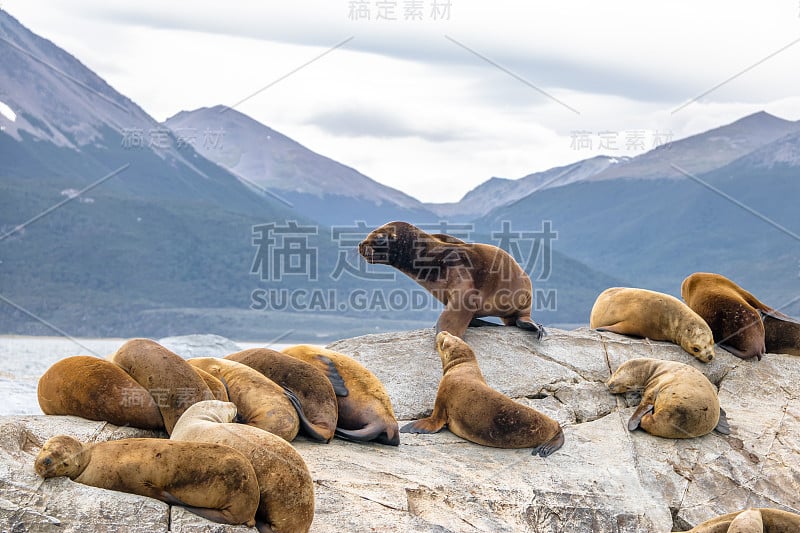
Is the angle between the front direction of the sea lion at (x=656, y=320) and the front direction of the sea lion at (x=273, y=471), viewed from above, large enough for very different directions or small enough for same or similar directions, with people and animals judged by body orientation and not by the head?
very different directions

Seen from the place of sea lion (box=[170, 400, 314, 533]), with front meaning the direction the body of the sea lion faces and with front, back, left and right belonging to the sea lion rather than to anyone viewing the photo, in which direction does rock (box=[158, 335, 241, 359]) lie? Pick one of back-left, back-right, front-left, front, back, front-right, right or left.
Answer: front-right

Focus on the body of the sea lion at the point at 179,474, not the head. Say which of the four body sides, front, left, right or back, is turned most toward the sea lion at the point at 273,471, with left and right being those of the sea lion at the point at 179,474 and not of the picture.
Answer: back

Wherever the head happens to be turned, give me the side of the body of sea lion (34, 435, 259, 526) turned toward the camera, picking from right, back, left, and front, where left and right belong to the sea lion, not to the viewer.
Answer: left

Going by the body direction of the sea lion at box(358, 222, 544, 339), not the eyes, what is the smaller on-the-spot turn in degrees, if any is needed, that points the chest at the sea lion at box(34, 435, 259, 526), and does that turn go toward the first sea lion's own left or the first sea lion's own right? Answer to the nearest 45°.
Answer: approximately 90° to the first sea lion's own left

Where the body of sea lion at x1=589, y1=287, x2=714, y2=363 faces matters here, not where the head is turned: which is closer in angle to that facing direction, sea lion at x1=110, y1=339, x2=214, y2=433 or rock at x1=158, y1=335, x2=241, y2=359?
the sea lion

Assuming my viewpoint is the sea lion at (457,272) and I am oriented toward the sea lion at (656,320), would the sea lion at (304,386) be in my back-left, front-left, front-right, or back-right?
back-right

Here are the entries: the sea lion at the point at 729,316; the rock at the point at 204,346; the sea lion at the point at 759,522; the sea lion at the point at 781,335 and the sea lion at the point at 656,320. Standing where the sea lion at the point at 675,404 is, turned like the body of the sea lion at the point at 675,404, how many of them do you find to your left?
1

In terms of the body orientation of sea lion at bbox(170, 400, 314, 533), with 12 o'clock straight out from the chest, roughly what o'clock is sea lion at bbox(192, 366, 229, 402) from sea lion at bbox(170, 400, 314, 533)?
sea lion at bbox(192, 366, 229, 402) is roughly at 1 o'clock from sea lion at bbox(170, 400, 314, 533).

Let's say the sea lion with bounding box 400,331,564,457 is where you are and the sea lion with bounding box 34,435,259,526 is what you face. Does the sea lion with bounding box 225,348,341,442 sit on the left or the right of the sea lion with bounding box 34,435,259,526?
right

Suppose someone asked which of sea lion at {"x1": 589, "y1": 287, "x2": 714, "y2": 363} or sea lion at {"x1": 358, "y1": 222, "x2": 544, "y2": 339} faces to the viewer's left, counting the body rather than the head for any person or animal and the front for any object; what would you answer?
sea lion at {"x1": 358, "y1": 222, "x2": 544, "y2": 339}

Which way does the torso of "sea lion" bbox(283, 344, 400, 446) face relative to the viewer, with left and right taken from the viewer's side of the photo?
facing away from the viewer and to the left of the viewer

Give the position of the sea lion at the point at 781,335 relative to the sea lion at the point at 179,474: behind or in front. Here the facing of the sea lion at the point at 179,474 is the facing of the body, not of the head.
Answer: behind

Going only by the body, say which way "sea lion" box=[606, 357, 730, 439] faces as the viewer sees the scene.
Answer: to the viewer's left

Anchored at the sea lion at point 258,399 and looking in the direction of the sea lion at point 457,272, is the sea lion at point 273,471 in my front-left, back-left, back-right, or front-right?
back-right

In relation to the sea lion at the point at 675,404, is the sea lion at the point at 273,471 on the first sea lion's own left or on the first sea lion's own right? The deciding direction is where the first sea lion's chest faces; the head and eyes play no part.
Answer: on the first sea lion's own left

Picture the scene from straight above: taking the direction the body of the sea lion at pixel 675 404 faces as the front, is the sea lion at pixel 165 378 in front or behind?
in front

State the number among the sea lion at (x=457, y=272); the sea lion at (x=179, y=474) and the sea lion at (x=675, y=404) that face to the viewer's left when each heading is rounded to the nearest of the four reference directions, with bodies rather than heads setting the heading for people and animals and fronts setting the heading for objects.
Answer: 3

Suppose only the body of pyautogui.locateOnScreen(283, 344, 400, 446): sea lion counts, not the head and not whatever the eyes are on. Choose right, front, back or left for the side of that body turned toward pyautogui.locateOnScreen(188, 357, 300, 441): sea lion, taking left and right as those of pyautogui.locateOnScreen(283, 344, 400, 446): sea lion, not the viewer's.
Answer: left
